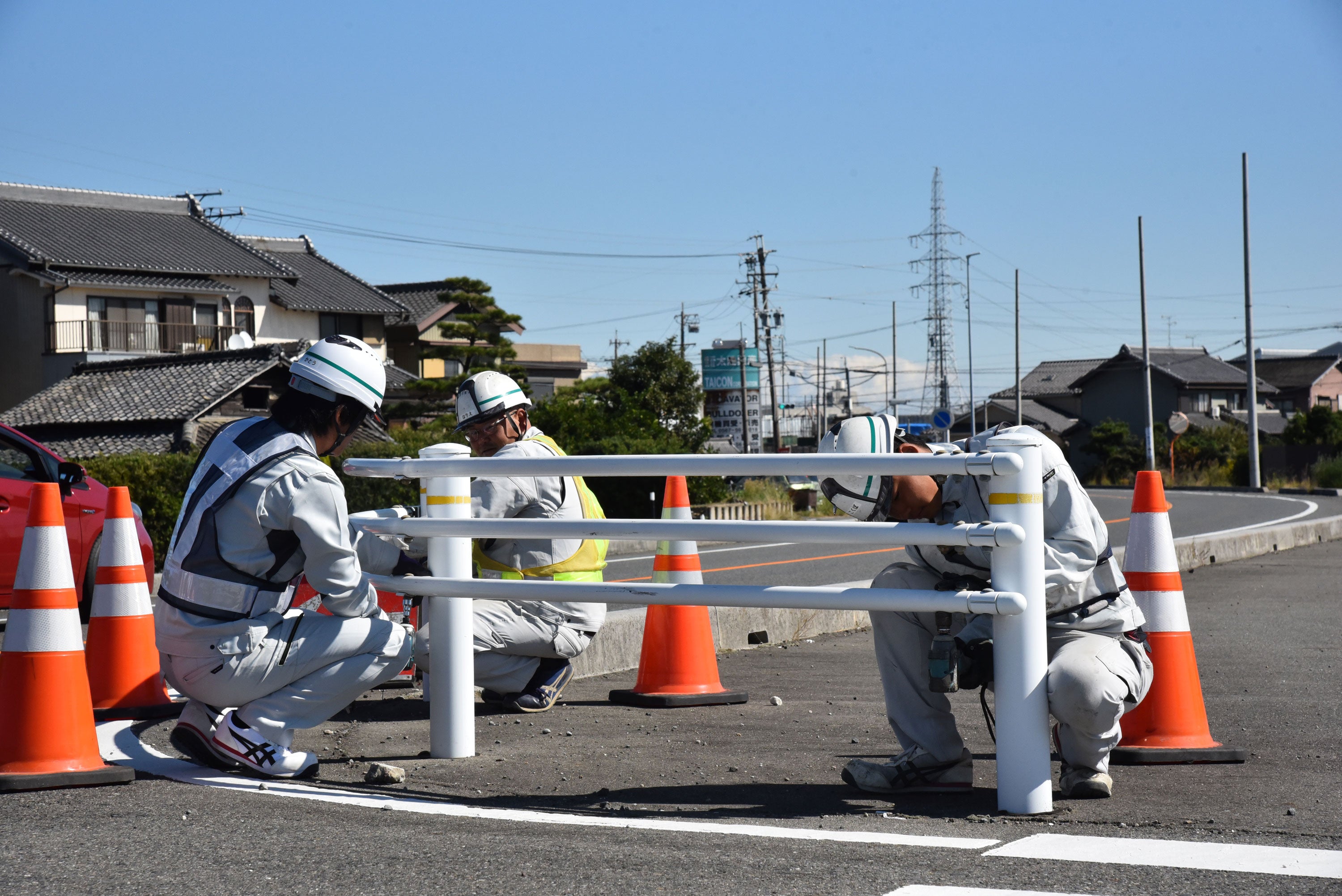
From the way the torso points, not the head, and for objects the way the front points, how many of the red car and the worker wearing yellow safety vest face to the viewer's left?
1

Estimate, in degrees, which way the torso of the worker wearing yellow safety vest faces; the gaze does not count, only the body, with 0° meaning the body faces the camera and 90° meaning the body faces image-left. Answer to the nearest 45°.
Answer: approximately 90°

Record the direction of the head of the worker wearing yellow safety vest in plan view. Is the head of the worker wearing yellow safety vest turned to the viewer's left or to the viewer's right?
to the viewer's left

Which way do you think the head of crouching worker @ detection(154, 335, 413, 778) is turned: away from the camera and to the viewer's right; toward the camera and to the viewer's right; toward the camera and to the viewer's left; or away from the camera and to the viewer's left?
away from the camera and to the viewer's right

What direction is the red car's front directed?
to the viewer's right

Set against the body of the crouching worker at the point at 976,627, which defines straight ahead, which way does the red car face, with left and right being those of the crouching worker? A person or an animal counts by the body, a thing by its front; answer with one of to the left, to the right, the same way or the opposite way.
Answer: the opposite way

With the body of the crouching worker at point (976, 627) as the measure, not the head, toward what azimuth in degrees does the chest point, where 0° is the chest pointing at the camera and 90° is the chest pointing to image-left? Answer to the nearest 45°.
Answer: approximately 45°

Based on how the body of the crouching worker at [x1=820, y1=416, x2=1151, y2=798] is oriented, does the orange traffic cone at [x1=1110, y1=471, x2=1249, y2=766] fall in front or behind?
behind

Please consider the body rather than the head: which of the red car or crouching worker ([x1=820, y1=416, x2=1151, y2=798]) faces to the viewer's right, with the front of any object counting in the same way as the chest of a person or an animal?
the red car

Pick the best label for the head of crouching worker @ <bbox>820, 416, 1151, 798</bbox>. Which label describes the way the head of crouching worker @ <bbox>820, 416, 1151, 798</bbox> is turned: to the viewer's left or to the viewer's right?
to the viewer's left

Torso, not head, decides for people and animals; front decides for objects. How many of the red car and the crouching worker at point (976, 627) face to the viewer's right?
1

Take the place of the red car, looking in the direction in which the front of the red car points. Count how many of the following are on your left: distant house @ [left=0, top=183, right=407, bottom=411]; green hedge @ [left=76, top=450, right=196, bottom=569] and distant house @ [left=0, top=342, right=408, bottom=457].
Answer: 3

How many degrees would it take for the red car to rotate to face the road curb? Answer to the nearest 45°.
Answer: approximately 45° to its right

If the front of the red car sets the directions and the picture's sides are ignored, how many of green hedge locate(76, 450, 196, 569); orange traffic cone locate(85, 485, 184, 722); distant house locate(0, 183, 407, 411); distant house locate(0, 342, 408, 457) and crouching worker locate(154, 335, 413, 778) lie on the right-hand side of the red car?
2
